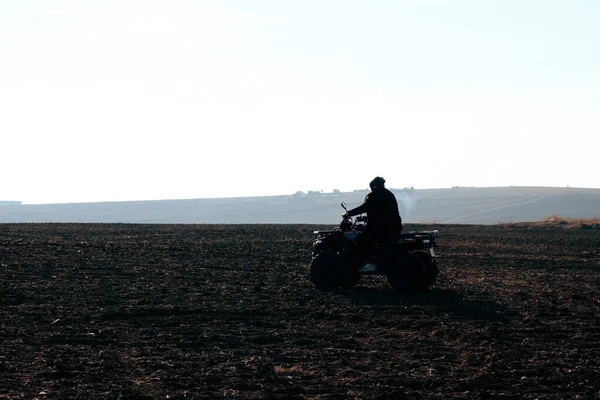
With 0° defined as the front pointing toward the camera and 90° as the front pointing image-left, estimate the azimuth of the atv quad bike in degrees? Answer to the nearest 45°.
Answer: approximately 90°
